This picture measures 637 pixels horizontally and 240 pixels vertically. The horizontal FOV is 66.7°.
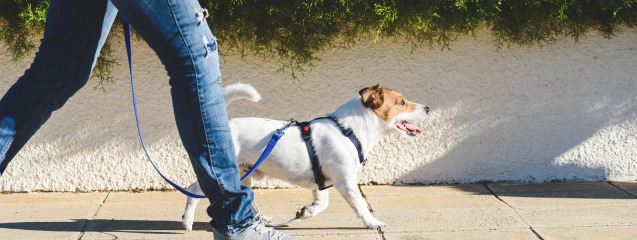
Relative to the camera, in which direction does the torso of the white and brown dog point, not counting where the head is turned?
to the viewer's right

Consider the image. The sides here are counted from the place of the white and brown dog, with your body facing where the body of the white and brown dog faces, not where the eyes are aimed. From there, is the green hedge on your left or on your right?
on your left
